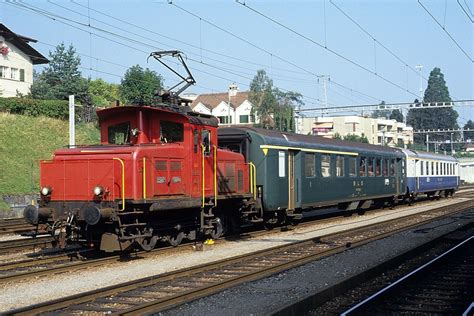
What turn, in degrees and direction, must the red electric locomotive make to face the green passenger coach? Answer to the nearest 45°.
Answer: approximately 180°

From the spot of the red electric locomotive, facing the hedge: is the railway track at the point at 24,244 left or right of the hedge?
left

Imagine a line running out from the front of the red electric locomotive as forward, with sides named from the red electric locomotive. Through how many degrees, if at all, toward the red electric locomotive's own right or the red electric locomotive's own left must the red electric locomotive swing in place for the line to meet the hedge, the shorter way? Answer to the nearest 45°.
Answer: approximately 135° to the red electric locomotive's own right

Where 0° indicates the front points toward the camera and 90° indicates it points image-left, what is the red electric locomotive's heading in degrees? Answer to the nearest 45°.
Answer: approximately 45°
